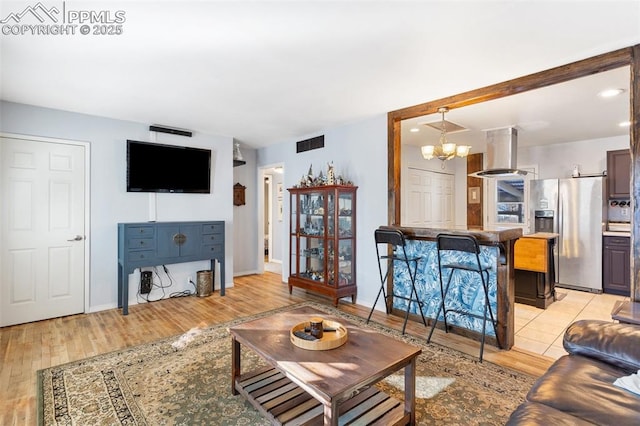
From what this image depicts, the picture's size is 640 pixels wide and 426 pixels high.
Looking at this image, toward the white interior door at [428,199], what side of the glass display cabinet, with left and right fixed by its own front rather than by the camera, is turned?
back

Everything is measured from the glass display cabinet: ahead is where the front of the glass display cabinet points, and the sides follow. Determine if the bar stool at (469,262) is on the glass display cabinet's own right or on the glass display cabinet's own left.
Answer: on the glass display cabinet's own left

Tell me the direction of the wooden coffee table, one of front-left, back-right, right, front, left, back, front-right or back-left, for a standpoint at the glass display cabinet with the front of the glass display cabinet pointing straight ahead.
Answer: front-left

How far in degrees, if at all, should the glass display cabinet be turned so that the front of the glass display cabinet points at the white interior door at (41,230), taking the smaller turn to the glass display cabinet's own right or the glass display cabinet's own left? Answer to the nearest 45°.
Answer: approximately 45° to the glass display cabinet's own right

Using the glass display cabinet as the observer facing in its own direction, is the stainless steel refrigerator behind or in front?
behind

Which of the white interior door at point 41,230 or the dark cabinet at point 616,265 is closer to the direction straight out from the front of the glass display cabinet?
the white interior door

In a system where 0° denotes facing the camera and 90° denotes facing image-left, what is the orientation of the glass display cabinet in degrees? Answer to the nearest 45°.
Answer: approximately 45°

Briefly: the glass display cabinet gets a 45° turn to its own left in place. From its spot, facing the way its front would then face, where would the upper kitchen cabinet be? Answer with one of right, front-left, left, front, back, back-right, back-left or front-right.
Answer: left

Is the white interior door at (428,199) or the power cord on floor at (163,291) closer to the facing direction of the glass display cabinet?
the power cord on floor

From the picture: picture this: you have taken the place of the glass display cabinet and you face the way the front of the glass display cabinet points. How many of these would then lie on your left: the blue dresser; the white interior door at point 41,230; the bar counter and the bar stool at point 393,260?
2

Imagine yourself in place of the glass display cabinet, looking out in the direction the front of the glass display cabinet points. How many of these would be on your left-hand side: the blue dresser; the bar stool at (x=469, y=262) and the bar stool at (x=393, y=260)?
2

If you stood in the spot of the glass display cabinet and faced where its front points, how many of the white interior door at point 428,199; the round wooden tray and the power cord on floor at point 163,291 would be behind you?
1
